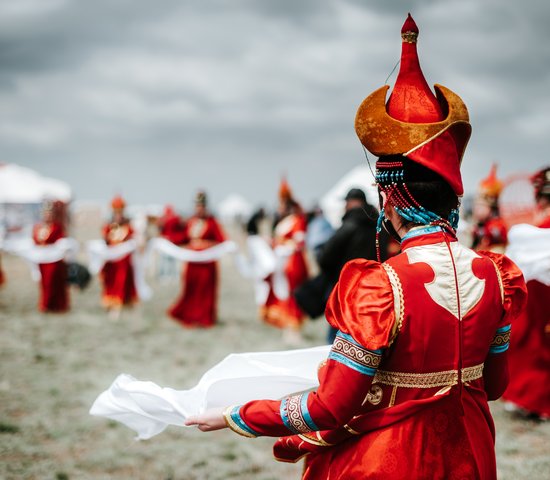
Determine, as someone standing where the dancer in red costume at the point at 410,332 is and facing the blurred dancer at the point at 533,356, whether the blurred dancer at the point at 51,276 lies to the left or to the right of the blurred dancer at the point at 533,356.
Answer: left

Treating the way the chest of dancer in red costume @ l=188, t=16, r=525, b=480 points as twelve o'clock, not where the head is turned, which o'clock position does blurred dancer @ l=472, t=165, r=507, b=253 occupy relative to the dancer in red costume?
The blurred dancer is roughly at 2 o'clock from the dancer in red costume.

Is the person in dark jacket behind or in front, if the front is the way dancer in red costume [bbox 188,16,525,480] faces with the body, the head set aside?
in front

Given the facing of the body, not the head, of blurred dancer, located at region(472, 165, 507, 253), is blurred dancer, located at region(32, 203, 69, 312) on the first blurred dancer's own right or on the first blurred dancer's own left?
on the first blurred dancer's own right

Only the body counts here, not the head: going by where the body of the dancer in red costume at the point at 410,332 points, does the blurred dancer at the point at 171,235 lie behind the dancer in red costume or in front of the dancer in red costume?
in front

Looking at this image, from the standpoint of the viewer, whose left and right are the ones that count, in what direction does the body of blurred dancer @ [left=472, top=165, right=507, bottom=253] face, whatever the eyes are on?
facing the viewer and to the left of the viewer

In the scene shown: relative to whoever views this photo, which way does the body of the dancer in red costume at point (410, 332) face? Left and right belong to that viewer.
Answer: facing away from the viewer and to the left of the viewer

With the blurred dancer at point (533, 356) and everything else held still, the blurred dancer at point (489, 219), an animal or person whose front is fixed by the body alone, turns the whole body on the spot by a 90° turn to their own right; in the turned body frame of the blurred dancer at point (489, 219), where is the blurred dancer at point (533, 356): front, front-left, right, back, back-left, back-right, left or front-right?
back-left

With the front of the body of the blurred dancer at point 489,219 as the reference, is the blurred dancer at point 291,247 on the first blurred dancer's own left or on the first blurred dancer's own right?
on the first blurred dancer's own right

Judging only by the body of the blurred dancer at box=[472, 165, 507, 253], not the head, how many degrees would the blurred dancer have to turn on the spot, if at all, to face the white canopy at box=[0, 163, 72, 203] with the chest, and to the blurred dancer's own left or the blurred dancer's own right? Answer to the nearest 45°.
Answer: approximately 90° to the blurred dancer's own right

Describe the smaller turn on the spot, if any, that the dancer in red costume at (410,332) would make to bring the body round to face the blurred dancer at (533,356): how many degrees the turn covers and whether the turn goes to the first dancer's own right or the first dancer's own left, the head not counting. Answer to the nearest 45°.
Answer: approximately 45° to the first dancer's own right

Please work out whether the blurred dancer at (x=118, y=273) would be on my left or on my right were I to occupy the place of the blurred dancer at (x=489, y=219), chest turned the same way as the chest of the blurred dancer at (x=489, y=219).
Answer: on my right

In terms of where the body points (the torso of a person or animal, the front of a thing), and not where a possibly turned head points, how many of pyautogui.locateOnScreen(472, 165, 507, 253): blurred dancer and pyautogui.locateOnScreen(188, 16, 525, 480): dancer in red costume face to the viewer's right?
0
